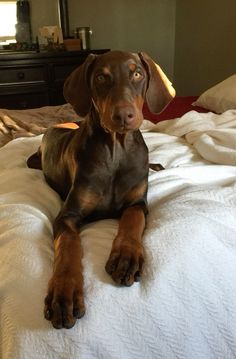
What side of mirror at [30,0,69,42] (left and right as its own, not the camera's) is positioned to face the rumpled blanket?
front

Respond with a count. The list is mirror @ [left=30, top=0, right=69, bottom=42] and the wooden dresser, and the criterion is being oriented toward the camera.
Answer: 2

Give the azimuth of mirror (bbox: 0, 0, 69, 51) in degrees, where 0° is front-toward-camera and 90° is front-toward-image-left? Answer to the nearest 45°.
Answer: approximately 0°

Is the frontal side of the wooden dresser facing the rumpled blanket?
yes

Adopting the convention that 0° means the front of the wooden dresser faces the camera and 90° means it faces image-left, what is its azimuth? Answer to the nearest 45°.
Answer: approximately 0°

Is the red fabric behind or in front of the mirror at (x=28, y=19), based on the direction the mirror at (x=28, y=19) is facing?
in front

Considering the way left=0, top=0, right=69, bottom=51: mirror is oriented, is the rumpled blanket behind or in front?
in front
